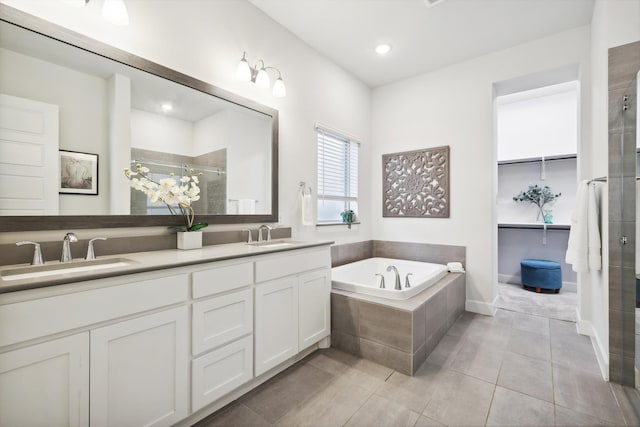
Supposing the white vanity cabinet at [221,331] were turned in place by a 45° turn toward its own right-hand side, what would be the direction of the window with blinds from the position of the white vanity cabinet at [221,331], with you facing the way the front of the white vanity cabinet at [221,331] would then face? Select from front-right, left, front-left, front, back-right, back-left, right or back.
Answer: back-left

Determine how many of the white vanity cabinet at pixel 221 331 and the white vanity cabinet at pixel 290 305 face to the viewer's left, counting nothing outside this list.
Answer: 0

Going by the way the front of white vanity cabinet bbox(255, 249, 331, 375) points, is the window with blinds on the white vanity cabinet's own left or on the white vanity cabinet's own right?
on the white vanity cabinet's own left

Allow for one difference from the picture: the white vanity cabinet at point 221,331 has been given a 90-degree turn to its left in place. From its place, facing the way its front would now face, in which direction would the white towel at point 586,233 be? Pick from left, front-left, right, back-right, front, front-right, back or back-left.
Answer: front-right

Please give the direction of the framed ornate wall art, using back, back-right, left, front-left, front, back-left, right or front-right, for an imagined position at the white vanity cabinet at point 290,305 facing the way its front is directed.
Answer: left

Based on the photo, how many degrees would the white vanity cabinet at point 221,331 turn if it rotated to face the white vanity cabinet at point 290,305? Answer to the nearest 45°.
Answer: approximately 90° to its left

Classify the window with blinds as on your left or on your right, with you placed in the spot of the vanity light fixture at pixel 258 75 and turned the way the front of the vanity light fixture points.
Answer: on your left

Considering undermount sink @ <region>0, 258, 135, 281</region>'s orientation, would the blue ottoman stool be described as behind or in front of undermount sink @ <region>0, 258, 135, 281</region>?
in front

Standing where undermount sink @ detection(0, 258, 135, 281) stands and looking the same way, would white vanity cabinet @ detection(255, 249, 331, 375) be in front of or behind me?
in front

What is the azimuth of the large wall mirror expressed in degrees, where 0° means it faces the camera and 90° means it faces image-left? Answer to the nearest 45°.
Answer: approximately 315°
